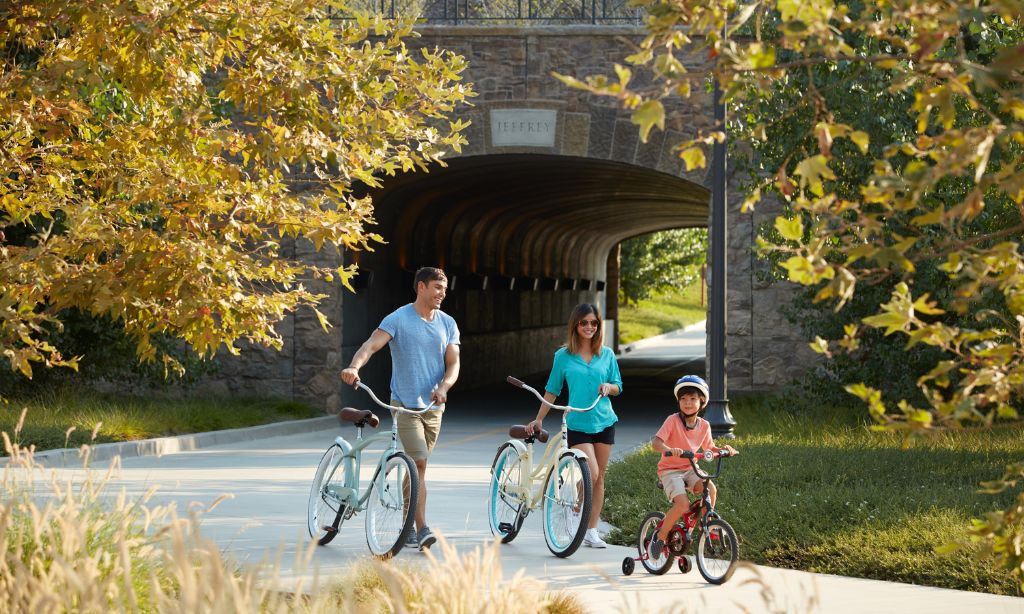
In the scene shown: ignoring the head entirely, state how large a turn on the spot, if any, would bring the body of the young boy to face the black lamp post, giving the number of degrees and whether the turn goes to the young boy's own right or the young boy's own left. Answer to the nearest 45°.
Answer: approximately 135° to the young boy's own left

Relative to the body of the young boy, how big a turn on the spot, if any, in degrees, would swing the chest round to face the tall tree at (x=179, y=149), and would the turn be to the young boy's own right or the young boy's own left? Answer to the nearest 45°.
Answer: approximately 135° to the young boy's own right

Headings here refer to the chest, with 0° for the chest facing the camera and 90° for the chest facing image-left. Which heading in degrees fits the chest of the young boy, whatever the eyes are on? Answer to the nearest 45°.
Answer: approximately 315°

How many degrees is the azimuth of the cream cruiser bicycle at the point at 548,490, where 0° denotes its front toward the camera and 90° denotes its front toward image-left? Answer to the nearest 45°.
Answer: approximately 315°

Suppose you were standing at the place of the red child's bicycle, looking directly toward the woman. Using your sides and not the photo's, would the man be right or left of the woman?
left

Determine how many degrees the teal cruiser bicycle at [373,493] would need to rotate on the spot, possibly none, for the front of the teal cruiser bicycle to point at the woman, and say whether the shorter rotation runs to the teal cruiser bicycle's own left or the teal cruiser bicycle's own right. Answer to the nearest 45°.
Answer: approximately 45° to the teal cruiser bicycle's own left

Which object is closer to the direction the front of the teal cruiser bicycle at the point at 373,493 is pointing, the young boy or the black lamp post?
the young boy

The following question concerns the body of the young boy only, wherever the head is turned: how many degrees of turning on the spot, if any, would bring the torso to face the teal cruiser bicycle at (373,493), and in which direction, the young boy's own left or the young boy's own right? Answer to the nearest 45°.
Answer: approximately 135° to the young boy's own right

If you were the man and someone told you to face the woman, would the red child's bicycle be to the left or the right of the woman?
right

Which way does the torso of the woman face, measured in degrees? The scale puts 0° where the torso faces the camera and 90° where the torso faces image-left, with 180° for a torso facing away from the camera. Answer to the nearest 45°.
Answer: approximately 0°

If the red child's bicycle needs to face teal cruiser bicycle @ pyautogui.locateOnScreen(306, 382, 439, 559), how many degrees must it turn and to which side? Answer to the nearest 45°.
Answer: approximately 135° to its right
